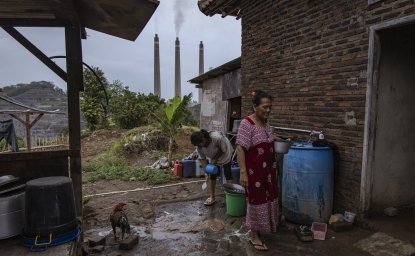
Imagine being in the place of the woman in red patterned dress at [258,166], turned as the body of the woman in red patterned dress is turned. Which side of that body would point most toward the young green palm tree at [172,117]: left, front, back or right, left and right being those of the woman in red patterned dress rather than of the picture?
back

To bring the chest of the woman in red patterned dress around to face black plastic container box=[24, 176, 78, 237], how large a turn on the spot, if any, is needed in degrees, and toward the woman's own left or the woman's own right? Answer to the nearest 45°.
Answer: approximately 90° to the woman's own right

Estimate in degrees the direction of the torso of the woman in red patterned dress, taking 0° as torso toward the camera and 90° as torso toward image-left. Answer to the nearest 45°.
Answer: approximately 315°

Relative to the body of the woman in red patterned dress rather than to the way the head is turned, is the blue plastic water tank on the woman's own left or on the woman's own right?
on the woman's own left

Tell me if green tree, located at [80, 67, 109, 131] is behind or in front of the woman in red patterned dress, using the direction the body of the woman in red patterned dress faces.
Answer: behind

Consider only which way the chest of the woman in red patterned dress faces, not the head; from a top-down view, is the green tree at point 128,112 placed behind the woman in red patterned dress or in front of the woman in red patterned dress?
behind

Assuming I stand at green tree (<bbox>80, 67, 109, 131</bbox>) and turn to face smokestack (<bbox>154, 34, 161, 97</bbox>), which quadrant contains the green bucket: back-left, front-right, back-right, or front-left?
back-right
